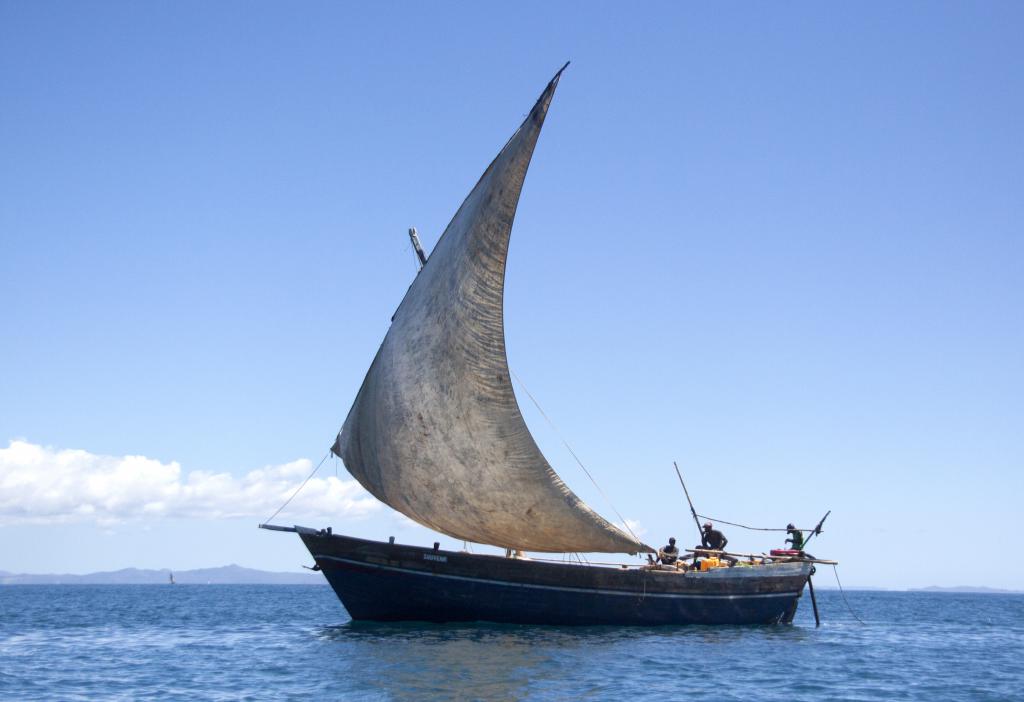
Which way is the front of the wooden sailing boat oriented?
to the viewer's left

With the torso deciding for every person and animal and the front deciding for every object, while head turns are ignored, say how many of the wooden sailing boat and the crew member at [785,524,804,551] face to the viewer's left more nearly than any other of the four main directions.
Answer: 2

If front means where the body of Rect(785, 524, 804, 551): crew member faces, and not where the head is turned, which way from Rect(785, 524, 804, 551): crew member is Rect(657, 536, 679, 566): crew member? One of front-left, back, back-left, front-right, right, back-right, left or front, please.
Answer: front-left

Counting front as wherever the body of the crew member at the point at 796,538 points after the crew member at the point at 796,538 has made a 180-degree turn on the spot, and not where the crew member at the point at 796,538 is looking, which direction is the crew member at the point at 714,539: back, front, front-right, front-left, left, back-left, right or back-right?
back-right

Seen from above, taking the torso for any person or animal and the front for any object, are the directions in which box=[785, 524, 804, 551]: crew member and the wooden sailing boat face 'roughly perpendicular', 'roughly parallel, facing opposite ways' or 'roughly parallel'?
roughly parallel

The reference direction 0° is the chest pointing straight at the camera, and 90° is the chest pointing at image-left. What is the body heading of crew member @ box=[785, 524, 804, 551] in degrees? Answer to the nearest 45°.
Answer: approximately 90°
